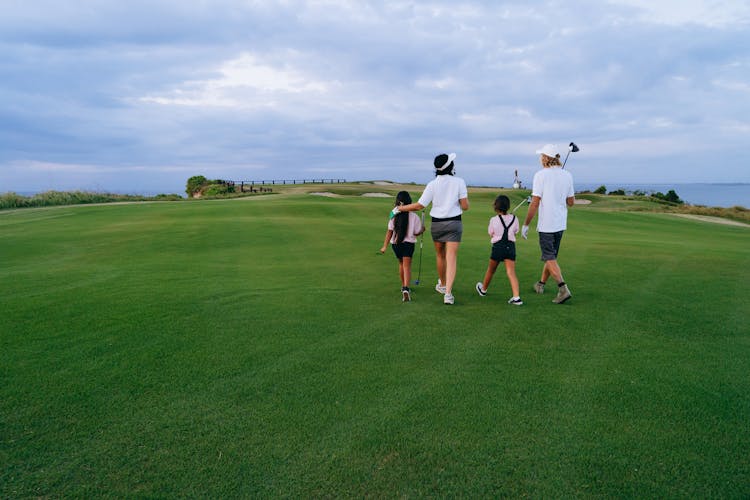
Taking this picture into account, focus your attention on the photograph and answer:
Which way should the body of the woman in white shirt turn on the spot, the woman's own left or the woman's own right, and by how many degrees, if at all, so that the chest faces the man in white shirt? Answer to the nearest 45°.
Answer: approximately 90° to the woman's own right

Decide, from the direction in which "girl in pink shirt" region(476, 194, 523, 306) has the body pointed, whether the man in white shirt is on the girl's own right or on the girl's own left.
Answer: on the girl's own right

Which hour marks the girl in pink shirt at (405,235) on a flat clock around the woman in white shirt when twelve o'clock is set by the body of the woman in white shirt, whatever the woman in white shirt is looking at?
The girl in pink shirt is roughly at 10 o'clock from the woman in white shirt.

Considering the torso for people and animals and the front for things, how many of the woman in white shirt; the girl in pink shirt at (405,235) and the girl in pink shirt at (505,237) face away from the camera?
3

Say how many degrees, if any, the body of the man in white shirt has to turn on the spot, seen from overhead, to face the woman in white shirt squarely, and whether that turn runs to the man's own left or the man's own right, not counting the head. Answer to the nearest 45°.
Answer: approximately 90° to the man's own left

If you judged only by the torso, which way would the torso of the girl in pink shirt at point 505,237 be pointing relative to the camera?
away from the camera

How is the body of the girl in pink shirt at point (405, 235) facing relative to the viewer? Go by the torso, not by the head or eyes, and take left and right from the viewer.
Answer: facing away from the viewer

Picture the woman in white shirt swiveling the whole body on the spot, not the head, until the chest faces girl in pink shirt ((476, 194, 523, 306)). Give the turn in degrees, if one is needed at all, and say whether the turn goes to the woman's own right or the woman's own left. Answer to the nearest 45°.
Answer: approximately 90° to the woman's own right

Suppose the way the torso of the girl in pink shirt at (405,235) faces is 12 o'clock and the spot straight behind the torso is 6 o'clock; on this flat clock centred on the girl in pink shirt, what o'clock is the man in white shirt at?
The man in white shirt is roughly at 3 o'clock from the girl in pink shirt.

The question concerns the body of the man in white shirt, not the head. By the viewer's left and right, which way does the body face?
facing away from the viewer and to the left of the viewer

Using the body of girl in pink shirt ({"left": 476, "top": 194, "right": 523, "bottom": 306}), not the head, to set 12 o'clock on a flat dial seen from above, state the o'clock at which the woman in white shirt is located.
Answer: The woman in white shirt is roughly at 8 o'clock from the girl in pink shirt.

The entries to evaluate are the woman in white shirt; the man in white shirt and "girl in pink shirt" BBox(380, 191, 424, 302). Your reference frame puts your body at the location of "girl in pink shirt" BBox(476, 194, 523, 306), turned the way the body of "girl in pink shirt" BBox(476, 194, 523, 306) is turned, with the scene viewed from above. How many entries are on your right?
1

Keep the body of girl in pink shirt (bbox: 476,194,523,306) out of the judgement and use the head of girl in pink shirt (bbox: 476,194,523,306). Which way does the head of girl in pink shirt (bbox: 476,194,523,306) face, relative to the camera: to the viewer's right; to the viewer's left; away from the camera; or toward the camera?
away from the camera

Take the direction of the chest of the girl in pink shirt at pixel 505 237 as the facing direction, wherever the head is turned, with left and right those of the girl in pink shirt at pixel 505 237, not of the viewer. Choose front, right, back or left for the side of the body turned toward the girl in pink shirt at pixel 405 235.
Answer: left

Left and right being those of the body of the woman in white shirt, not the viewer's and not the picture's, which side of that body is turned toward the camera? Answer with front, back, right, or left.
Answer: back
